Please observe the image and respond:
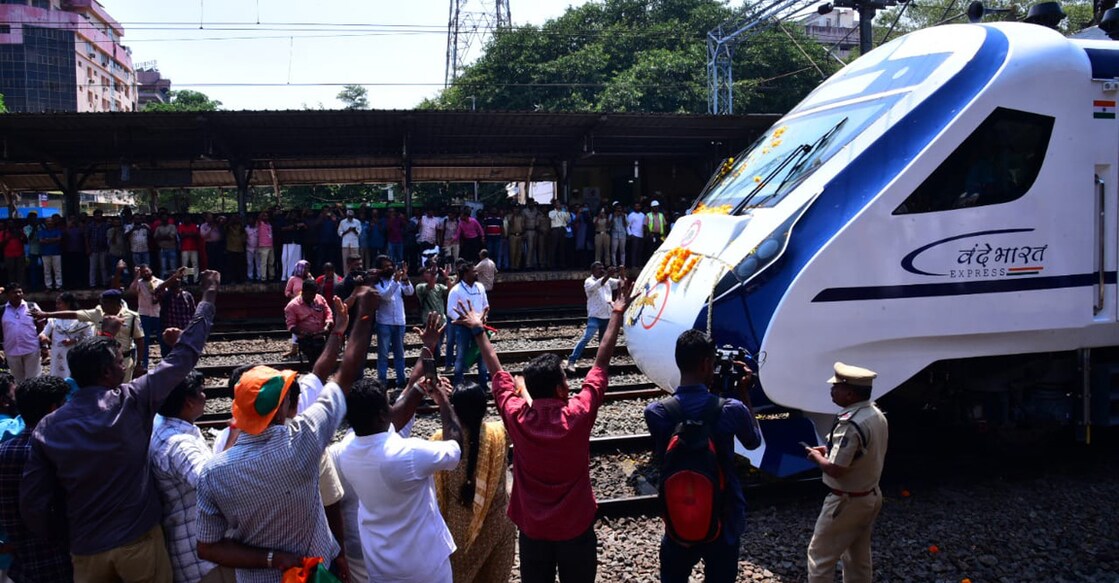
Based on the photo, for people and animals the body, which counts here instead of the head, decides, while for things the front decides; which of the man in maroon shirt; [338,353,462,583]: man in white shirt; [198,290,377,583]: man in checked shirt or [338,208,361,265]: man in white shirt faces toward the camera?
[338,208,361,265]: man in white shirt

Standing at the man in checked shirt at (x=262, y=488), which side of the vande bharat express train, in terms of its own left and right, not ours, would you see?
front

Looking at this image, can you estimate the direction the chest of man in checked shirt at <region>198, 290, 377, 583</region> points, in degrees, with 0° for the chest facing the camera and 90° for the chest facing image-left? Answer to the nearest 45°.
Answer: approximately 225°

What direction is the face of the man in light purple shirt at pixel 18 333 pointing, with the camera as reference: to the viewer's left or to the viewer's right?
to the viewer's right

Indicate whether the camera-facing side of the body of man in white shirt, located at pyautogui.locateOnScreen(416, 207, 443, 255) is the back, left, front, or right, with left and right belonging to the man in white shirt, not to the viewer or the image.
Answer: front

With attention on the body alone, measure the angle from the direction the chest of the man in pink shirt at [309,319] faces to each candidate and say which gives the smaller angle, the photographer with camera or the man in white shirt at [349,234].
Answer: the photographer with camera

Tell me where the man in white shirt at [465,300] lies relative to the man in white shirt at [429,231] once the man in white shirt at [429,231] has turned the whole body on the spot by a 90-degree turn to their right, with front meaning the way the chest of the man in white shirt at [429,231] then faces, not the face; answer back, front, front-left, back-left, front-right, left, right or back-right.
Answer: left

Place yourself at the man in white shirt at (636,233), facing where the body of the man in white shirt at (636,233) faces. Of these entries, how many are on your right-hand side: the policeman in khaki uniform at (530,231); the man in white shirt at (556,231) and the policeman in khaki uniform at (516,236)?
3

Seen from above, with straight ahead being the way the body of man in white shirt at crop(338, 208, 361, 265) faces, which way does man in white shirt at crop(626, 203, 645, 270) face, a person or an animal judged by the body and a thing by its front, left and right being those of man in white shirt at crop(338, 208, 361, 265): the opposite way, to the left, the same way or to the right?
the same way

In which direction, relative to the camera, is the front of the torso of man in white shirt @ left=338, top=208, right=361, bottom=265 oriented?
toward the camera

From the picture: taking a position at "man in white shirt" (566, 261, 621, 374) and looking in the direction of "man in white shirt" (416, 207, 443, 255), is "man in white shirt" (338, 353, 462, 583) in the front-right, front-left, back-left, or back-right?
back-left

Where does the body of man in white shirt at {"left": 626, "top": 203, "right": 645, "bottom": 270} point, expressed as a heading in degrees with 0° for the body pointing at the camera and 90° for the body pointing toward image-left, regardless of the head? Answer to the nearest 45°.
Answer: approximately 0°

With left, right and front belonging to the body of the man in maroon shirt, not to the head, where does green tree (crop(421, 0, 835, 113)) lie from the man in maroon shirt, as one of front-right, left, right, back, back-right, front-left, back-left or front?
front

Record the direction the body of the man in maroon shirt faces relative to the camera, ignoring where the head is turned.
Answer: away from the camera

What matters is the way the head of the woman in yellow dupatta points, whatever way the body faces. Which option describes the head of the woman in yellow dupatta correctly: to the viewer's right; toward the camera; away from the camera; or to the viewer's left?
away from the camera

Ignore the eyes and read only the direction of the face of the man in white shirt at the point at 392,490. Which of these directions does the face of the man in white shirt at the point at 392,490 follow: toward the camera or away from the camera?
away from the camera

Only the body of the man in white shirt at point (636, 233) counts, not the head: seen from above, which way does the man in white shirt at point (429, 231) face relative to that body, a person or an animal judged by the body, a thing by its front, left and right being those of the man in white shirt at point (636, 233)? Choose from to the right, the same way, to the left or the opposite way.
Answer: the same way

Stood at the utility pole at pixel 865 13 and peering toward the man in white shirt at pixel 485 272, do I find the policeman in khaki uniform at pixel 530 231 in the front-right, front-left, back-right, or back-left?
front-right
